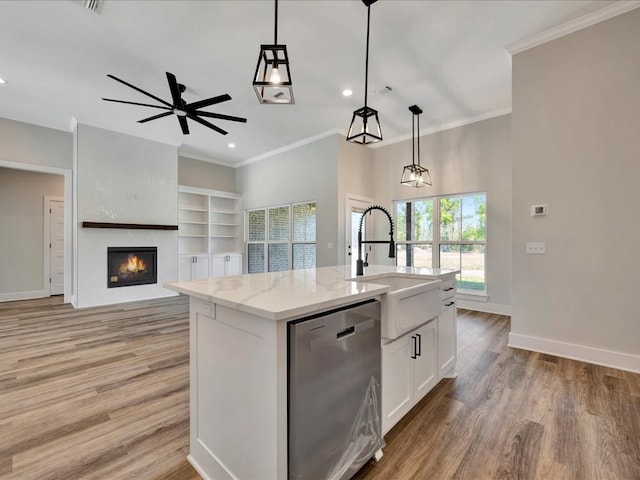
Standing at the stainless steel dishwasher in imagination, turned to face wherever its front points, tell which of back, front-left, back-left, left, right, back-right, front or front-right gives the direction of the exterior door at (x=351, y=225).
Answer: back-left

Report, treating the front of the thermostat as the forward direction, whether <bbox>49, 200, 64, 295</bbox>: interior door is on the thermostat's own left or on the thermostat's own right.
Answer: on the thermostat's own right

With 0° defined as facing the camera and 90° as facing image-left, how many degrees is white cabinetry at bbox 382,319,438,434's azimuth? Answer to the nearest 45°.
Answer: approximately 315°

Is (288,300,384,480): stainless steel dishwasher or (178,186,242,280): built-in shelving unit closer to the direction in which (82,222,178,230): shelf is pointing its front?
the stainless steel dishwasher

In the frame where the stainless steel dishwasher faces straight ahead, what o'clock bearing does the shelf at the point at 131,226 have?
The shelf is roughly at 6 o'clock from the stainless steel dishwasher.

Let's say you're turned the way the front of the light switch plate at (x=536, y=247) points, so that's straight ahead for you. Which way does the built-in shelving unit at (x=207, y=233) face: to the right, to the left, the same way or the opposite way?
to the left

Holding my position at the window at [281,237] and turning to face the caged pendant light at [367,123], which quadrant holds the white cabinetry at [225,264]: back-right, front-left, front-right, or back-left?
back-right

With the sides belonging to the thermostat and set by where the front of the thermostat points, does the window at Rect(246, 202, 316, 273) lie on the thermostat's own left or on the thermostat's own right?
on the thermostat's own right

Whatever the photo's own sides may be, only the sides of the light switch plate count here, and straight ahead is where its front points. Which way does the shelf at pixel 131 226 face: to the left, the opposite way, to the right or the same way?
to the left
